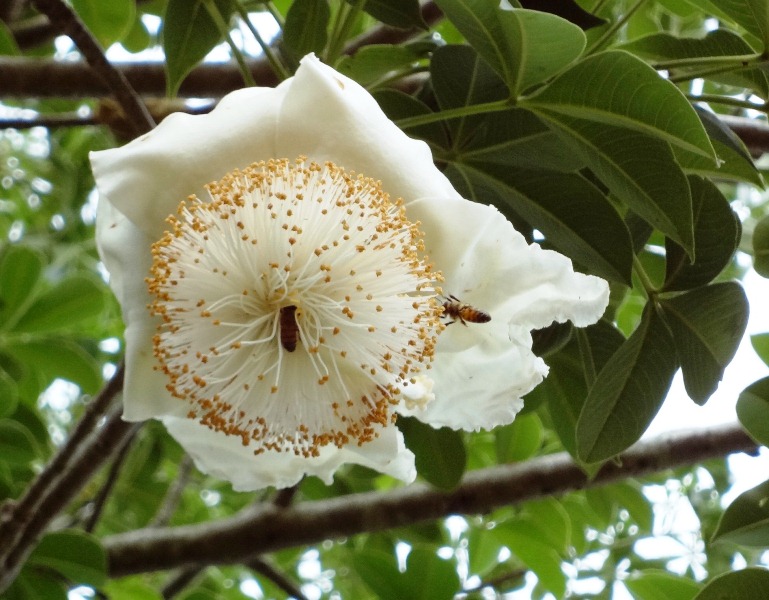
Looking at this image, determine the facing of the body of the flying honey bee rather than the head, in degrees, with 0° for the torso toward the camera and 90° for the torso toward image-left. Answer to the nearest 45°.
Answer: approximately 90°
